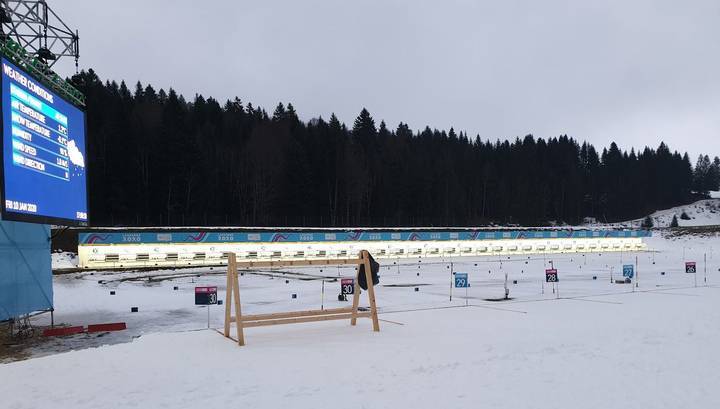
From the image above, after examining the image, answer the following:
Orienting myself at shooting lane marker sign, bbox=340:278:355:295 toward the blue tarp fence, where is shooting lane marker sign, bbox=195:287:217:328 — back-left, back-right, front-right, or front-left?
front-left

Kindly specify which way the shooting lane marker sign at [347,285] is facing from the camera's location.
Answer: facing the viewer

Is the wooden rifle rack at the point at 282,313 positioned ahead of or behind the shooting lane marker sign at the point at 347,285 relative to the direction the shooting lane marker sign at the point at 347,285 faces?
ahead

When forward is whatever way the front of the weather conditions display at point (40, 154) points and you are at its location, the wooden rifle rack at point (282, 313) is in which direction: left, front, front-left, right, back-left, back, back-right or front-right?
front

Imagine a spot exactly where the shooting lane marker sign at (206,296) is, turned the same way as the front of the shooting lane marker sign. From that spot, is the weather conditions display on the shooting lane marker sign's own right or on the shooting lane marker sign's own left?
on the shooting lane marker sign's own right

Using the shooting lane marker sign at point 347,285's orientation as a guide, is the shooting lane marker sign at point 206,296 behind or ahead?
ahead

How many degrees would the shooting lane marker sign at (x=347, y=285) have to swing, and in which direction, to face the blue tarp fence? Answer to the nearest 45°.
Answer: approximately 45° to its right

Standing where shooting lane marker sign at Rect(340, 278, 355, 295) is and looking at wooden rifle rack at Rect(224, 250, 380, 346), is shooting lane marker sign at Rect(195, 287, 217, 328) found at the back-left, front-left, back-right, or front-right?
front-right

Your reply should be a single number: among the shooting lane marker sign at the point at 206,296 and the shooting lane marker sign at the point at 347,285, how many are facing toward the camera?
2

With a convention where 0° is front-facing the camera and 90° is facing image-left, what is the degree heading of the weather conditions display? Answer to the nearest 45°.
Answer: approximately 315°
